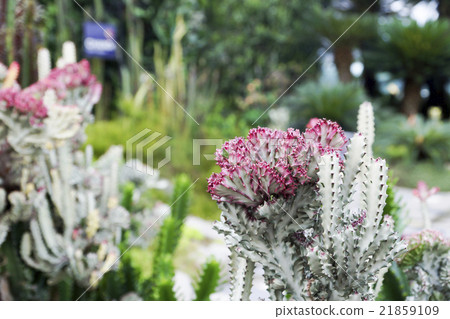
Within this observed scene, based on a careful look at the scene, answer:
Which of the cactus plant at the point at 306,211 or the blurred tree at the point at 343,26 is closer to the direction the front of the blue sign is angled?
the cactus plant

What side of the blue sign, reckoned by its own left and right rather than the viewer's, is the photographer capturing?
front

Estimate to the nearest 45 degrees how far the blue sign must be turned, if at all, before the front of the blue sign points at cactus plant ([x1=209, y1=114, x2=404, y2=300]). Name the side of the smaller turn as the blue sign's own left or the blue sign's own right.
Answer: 0° — it already faces it

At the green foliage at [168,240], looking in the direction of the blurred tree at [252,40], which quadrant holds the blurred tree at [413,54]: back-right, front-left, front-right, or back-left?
front-right

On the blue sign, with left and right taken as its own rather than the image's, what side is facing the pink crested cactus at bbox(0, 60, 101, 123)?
front

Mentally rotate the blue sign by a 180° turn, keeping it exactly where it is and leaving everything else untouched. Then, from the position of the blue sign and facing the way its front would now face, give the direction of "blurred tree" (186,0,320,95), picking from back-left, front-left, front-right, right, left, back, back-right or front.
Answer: front-right

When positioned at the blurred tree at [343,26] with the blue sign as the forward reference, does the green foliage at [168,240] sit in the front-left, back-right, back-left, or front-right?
front-left

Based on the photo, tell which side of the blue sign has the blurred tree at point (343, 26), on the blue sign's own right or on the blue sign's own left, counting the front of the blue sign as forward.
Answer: on the blue sign's own left

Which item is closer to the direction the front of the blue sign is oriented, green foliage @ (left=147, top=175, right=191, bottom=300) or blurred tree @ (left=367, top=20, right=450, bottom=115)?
the green foliage

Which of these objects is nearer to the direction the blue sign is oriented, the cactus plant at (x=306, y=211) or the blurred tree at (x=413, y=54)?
the cactus plant

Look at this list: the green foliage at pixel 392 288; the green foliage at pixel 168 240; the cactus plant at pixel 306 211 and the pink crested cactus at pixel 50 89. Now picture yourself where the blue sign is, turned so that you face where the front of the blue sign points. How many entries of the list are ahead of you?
4

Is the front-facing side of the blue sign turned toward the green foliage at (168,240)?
yes

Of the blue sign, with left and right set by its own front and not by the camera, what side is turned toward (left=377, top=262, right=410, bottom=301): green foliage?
front

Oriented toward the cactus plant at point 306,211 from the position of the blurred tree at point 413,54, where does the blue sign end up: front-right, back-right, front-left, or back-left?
front-right
